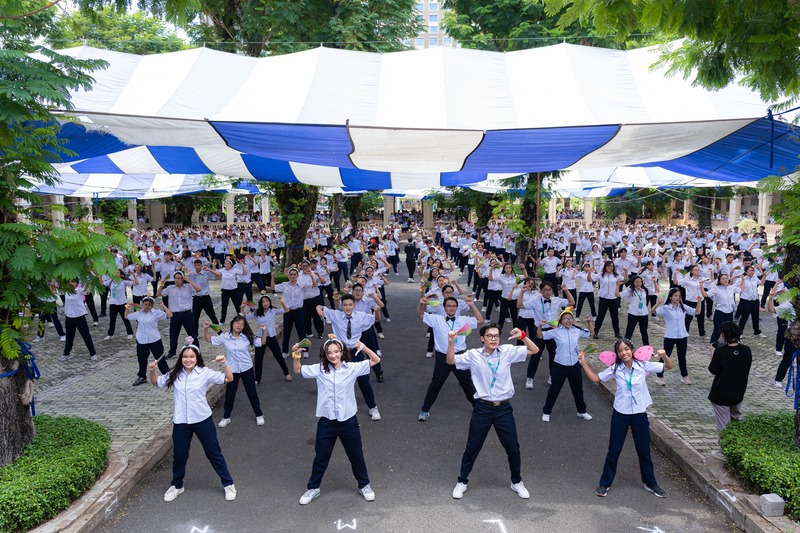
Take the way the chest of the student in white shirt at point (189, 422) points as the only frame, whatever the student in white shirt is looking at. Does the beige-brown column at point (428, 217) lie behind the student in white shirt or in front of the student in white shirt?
behind

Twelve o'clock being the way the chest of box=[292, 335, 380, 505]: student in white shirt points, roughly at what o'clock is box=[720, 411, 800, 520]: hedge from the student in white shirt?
The hedge is roughly at 9 o'clock from the student in white shirt.

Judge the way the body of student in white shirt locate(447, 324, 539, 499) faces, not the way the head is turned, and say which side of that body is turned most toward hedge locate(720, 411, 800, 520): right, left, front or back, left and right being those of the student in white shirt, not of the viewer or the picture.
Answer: left

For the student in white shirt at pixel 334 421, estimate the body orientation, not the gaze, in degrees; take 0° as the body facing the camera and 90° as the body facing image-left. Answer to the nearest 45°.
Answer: approximately 0°

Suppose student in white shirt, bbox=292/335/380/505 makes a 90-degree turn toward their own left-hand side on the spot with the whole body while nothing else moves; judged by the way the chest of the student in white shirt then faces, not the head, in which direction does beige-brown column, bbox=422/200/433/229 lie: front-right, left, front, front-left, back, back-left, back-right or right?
left

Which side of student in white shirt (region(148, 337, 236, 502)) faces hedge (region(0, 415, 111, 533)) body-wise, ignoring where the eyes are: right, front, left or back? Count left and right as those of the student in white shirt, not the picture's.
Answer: right

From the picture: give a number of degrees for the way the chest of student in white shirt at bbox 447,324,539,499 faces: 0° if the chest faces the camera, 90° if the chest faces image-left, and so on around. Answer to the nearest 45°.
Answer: approximately 0°
